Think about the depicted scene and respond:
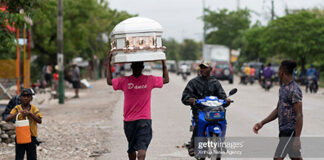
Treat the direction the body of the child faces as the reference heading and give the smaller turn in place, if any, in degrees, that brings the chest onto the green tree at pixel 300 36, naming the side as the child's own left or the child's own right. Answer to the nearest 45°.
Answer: approximately 135° to the child's own left

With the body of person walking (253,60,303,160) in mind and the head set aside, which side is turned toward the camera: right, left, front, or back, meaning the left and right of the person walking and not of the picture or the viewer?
left

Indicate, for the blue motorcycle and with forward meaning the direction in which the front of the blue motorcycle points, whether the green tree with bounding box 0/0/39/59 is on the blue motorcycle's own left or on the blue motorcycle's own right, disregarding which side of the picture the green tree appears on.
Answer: on the blue motorcycle's own right

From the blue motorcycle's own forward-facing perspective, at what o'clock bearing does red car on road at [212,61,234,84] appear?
The red car on road is roughly at 6 o'clock from the blue motorcycle.

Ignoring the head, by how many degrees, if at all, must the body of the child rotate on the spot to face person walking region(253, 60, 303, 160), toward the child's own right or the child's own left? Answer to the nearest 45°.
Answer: approximately 45° to the child's own left

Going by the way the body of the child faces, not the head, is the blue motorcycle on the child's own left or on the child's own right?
on the child's own left

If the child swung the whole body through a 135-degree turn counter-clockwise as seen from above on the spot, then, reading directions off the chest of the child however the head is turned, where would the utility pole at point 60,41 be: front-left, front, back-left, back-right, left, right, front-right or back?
front-left

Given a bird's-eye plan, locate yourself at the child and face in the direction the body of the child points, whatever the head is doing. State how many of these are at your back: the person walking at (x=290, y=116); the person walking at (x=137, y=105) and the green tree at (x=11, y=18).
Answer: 1

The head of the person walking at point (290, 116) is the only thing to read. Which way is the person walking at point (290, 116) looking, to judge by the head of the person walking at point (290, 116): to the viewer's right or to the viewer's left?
to the viewer's left

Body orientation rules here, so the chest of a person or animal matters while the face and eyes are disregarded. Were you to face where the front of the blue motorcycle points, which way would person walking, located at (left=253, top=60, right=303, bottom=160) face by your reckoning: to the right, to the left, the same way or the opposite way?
to the right

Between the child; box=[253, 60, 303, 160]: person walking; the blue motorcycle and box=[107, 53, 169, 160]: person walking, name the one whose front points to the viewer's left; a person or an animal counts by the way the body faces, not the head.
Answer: box=[253, 60, 303, 160]: person walking

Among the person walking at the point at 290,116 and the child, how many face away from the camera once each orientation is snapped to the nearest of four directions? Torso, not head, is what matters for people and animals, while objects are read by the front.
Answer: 0

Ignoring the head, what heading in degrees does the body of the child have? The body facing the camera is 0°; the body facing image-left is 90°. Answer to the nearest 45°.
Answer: approximately 0°
